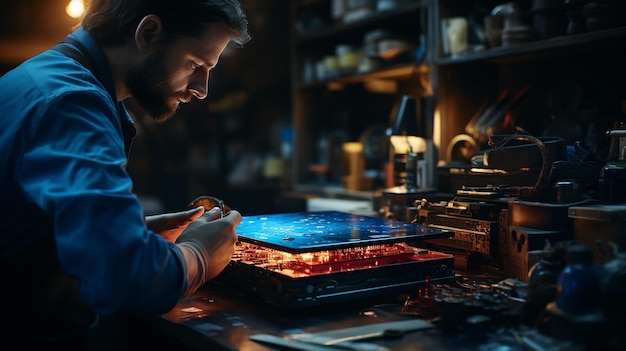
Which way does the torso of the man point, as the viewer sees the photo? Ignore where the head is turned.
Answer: to the viewer's right

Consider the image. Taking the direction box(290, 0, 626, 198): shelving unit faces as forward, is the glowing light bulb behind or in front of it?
in front

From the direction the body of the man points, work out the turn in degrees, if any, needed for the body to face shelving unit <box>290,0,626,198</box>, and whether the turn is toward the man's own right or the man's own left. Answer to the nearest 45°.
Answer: approximately 45° to the man's own left

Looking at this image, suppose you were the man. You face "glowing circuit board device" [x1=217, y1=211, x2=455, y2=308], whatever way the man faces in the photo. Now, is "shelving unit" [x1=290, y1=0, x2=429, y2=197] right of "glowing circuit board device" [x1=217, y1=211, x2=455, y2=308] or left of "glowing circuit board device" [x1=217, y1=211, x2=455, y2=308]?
left

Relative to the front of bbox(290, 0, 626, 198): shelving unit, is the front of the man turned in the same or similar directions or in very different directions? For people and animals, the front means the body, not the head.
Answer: very different directions

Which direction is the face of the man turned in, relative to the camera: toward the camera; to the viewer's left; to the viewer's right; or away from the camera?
to the viewer's right

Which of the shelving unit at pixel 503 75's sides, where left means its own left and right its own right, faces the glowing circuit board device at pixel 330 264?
front

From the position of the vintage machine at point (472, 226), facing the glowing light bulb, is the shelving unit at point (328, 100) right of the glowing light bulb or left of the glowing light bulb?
right

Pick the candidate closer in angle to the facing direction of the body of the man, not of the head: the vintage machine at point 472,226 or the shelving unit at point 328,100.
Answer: the vintage machine

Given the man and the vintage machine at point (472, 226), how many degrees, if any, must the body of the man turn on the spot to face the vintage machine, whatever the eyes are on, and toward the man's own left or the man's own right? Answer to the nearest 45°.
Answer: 0° — they already face it

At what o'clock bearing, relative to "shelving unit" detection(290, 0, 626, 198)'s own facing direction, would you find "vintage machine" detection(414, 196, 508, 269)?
The vintage machine is roughly at 11 o'clock from the shelving unit.

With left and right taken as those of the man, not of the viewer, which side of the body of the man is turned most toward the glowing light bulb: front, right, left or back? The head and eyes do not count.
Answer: left

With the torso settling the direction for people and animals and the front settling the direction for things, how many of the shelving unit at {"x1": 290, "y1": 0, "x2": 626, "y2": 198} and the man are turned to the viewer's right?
1

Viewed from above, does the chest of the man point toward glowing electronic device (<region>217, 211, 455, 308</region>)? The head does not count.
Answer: yes

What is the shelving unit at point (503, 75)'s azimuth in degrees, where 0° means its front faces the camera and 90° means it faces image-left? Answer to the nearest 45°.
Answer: approximately 45°

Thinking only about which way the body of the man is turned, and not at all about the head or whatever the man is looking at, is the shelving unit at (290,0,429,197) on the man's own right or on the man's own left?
on the man's own left
